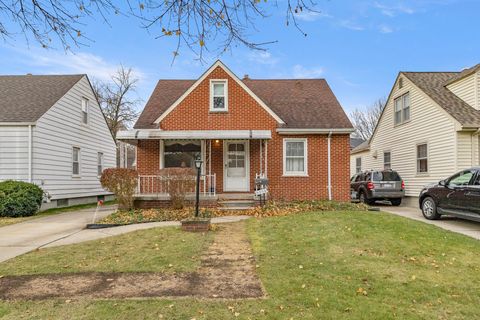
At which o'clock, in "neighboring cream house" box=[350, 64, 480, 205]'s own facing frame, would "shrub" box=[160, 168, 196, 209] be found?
The shrub is roughly at 3 o'clock from the neighboring cream house.

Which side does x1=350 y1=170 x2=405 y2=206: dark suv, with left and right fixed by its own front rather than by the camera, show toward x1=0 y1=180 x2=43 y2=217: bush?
left

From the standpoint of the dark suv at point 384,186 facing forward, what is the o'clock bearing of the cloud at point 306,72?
The cloud is roughly at 12 o'clock from the dark suv.

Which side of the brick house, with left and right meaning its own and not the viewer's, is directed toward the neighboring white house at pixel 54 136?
right

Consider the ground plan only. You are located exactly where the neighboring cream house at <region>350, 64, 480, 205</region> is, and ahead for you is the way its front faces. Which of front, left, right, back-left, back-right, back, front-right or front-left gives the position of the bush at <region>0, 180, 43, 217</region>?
right

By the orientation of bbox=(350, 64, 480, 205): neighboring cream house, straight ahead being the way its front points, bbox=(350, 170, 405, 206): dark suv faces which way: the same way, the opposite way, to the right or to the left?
the opposite way

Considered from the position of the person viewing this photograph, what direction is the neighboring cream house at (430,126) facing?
facing the viewer and to the right of the viewer

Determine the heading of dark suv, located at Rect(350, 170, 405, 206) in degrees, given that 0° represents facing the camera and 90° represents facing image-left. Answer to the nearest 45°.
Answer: approximately 135°

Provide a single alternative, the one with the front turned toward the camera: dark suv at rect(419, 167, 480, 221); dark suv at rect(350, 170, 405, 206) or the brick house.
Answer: the brick house

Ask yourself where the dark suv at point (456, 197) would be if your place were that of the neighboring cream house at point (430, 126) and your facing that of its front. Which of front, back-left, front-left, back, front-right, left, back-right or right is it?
front-right

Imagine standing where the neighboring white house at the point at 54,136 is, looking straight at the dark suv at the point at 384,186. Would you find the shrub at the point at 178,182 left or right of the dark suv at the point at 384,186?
right

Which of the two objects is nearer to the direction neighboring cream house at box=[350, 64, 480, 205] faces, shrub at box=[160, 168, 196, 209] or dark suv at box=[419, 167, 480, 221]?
the dark suv

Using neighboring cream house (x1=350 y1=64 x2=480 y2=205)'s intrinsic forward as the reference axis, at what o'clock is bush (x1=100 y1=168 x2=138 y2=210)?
The bush is roughly at 3 o'clock from the neighboring cream house.

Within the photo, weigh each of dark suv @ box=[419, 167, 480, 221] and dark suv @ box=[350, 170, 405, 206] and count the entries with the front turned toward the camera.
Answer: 0

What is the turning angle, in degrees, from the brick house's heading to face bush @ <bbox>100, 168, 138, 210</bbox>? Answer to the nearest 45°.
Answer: approximately 45° to its right

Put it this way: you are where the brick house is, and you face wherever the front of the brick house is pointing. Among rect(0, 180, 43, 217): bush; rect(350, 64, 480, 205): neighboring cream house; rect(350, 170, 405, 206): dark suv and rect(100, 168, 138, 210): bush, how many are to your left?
2

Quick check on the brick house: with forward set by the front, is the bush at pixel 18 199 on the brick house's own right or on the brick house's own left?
on the brick house's own right
